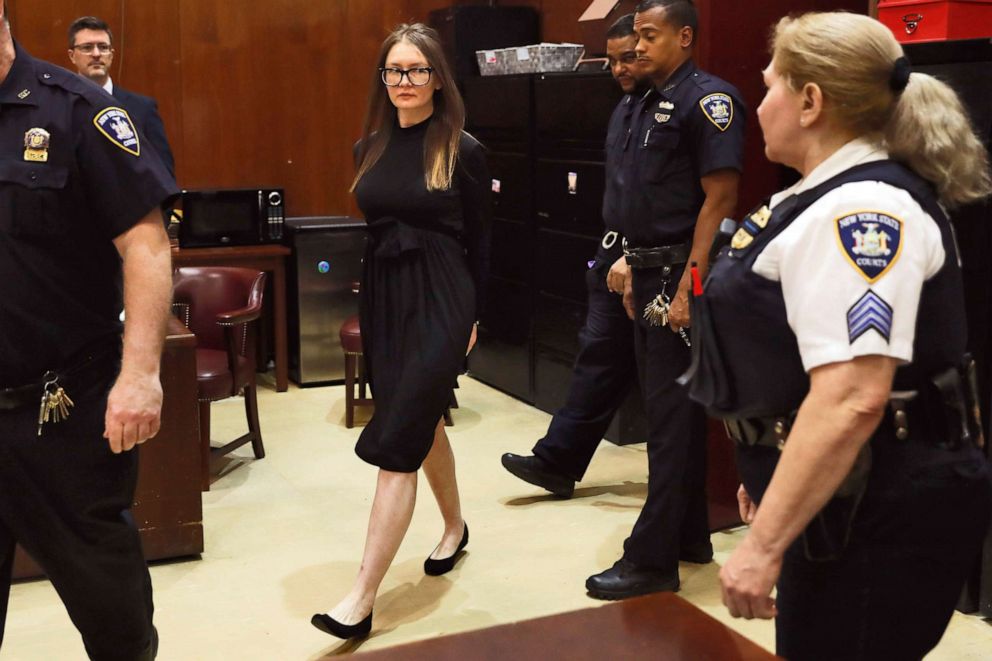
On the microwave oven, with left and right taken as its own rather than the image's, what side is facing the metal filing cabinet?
left

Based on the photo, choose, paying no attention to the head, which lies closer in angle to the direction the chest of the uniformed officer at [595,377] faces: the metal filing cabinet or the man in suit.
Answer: the man in suit

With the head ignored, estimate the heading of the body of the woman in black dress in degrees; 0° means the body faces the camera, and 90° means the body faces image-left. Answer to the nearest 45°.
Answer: approximately 45°

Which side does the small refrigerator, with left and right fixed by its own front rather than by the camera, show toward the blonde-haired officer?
front

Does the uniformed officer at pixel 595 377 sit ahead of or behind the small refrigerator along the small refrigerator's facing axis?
ahead

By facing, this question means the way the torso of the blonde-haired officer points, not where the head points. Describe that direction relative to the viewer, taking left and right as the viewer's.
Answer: facing to the left of the viewer

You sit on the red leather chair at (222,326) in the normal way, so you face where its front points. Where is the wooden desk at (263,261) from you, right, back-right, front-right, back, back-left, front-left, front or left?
back-right

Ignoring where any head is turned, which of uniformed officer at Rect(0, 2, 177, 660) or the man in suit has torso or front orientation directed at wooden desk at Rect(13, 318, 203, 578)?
the man in suit

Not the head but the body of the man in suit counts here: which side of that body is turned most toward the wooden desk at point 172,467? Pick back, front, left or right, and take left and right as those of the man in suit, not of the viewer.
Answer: front

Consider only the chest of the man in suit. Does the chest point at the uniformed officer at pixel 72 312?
yes

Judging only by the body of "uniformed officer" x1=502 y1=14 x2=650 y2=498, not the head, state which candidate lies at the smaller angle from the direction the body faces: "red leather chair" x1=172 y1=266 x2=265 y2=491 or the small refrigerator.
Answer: the red leather chair
